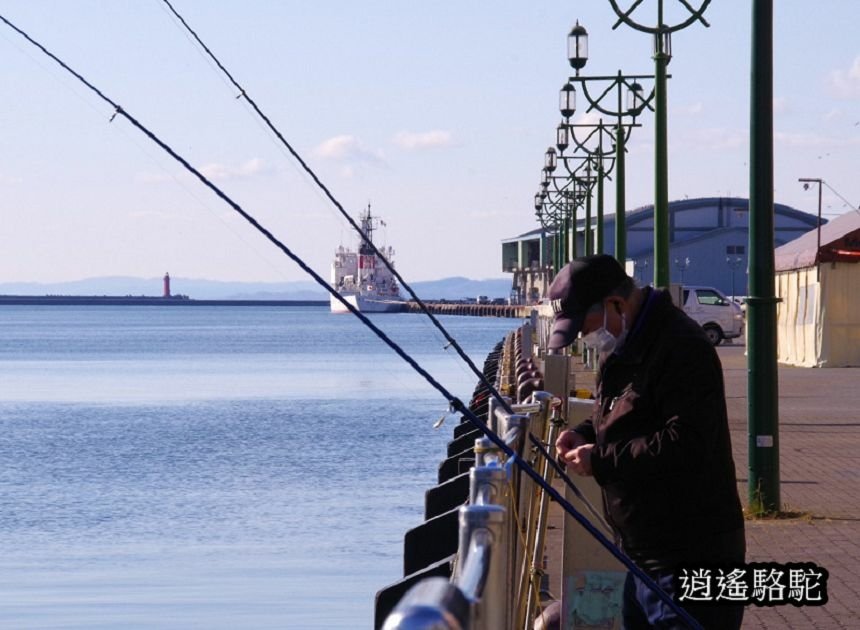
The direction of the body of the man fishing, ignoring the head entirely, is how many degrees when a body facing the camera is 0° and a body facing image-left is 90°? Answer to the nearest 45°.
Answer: approximately 90°

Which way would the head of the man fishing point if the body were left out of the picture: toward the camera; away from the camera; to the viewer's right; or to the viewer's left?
to the viewer's left

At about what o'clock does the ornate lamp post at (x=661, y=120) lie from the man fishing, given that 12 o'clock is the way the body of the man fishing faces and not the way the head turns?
The ornate lamp post is roughly at 3 o'clock from the man fishing.

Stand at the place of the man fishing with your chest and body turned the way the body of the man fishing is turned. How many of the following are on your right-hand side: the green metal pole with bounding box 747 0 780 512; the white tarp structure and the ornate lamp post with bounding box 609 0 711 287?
3

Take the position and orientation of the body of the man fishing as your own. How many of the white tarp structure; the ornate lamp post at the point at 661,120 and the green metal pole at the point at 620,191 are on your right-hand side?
3

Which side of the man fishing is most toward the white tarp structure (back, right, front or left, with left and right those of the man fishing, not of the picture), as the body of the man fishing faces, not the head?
right

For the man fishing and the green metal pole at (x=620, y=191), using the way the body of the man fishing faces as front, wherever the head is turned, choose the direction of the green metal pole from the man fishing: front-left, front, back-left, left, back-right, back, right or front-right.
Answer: right

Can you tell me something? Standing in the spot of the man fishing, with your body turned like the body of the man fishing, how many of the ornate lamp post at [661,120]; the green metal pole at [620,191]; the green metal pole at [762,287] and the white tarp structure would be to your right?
4

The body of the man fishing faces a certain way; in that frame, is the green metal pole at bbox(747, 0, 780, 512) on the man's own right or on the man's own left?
on the man's own right
